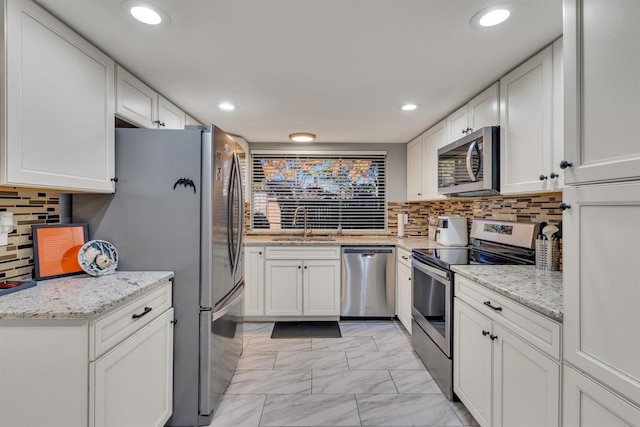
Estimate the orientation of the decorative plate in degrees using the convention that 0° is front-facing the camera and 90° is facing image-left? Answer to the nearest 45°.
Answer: approximately 0°

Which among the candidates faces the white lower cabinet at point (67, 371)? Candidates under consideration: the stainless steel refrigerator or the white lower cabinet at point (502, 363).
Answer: the white lower cabinet at point (502, 363)

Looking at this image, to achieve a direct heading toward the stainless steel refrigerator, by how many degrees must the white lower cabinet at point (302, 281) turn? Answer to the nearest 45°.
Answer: approximately 45° to its right

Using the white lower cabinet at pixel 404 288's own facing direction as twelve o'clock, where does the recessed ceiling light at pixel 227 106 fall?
The recessed ceiling light is roughly at 11 o'clock from the white lower cabinet.

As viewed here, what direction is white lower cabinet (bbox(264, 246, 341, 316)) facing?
toward the camera

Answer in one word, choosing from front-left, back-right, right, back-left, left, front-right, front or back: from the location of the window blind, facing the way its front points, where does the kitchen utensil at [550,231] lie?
front-left

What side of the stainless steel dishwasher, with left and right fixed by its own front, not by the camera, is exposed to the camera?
front

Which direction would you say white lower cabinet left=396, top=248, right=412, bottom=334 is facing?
to the viewer's left

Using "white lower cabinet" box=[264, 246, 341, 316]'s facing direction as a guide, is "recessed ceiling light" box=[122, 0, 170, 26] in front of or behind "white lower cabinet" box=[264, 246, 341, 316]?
in front

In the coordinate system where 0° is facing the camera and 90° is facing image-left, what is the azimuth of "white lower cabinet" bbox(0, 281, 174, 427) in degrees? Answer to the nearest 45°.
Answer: approximately 315°

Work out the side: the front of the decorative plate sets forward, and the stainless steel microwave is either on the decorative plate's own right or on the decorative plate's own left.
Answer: on the decorative plate's own left

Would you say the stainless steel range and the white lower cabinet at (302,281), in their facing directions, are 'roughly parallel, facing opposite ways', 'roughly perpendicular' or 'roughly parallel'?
roughly perpendicular

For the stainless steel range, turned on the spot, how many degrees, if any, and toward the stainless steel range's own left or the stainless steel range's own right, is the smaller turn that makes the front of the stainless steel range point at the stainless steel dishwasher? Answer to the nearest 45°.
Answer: approximately 90° to the stainless steel range's own right

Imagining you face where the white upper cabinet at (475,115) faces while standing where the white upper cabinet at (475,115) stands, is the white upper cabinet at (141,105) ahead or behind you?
ahead

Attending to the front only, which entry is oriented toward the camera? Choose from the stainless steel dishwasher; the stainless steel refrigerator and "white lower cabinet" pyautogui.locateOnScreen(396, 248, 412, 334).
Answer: the stainless steel dishwasher

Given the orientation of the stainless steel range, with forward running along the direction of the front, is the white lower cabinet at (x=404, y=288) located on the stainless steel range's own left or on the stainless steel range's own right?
on the stainless steel range's own right

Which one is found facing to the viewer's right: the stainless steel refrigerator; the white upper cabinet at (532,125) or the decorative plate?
the stainless steel refrigerator

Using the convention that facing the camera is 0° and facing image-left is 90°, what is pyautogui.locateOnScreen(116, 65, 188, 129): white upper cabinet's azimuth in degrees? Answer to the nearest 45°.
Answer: approximately 315°

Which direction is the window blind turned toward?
toward the camera
